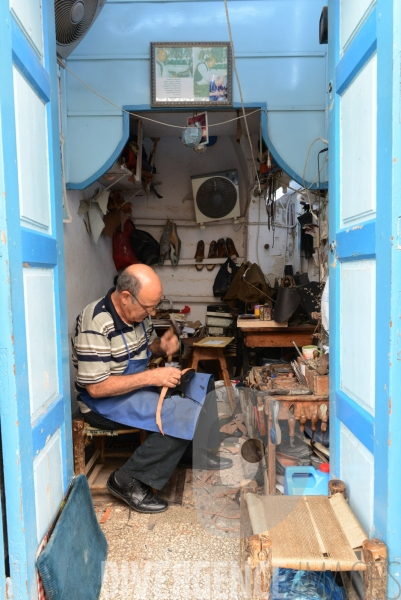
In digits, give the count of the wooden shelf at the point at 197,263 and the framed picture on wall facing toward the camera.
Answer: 2

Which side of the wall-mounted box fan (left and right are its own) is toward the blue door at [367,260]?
front

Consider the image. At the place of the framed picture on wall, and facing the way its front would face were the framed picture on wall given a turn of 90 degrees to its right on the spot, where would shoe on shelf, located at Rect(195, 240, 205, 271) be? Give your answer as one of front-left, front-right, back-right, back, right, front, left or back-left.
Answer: right

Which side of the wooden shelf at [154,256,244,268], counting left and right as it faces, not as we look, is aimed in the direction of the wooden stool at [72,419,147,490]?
front

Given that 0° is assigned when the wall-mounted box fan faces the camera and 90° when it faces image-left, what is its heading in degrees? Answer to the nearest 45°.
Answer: approximately 0°

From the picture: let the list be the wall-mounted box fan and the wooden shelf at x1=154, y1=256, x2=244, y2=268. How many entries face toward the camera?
2
